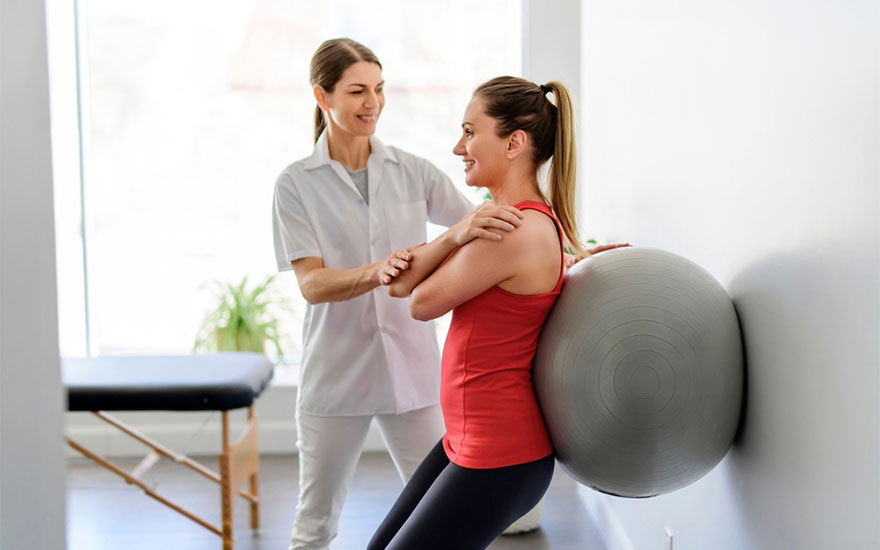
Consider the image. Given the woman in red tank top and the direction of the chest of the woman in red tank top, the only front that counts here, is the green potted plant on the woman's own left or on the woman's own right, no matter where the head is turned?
on the woman's own right

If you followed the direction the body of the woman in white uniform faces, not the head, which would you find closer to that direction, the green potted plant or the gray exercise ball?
the gray exercise ball

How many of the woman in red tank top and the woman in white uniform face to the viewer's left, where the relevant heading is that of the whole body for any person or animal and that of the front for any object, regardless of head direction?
1

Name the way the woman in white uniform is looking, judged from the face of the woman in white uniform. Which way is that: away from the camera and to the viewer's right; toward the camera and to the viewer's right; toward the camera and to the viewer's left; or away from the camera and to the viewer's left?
toward the camera and to the viewer's right

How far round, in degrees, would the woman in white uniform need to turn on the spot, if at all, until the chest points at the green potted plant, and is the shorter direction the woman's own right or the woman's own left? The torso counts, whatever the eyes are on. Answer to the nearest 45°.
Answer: approximately 135° to the woman's own left

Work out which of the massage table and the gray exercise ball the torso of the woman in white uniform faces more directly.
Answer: the gray exercise ball

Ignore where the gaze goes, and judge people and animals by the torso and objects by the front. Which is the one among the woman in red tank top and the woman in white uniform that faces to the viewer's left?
the woman in red tank top

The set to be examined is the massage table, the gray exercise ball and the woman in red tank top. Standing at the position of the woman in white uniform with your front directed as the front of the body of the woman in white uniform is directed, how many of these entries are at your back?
1

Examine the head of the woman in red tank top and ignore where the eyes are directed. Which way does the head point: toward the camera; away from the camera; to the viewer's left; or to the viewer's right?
to the viewer's left

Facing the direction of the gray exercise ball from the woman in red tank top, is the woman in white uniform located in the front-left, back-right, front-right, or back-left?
back-left

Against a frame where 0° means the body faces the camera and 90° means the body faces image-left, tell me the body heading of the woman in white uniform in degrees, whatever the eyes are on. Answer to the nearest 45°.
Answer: approximately 315°

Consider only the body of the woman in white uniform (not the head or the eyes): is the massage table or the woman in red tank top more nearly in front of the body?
the woman in red tank top

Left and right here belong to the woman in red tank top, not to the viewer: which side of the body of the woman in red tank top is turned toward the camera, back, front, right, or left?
left

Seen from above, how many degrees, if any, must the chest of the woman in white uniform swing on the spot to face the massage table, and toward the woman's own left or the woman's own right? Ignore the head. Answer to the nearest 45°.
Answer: approximately 180°

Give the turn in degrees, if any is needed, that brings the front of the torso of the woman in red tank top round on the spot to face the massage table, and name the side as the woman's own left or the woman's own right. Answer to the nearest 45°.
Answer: approximately 45° to the woman's own right
